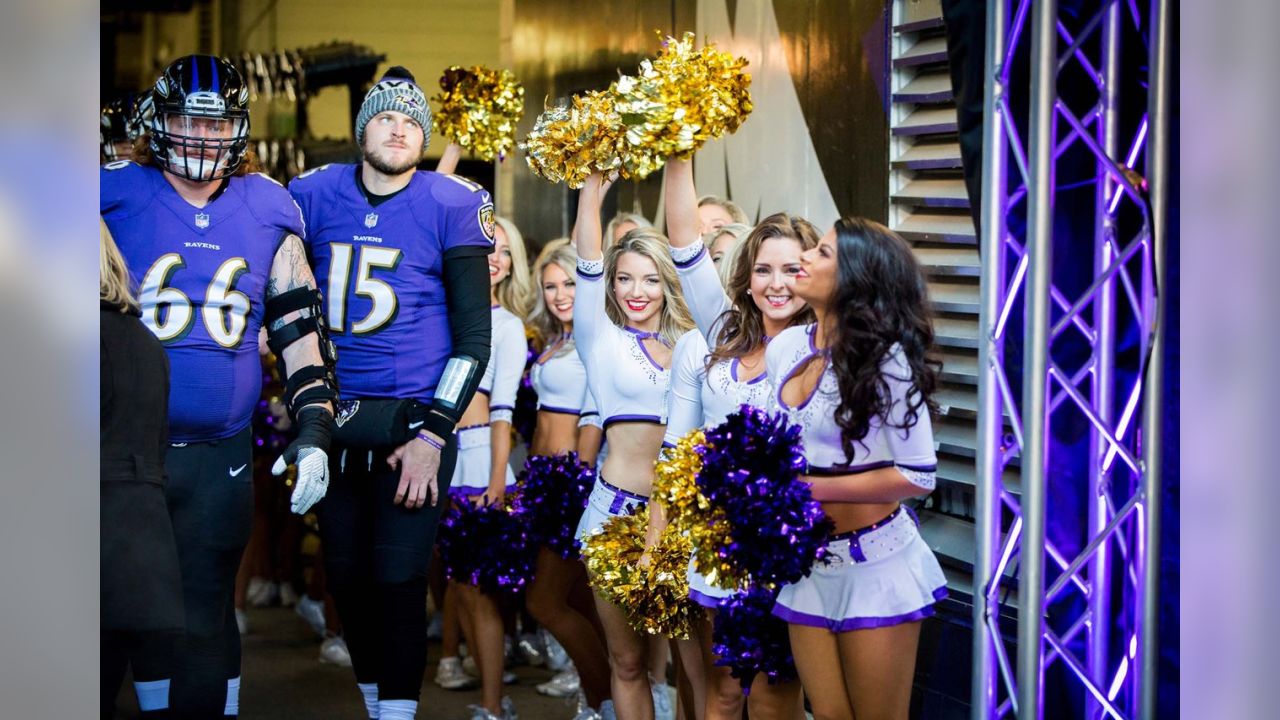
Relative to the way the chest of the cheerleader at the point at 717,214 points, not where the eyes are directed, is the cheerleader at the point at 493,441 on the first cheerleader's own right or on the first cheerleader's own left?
on the first cheerleader's own right

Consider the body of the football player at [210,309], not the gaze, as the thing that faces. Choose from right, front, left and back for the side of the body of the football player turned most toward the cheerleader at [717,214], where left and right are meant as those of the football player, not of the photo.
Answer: left

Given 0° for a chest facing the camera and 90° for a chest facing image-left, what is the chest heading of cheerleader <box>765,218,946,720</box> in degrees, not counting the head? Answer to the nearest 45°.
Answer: approximately 45°

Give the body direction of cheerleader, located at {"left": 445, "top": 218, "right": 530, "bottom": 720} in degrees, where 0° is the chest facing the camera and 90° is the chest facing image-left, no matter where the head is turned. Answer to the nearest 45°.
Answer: approximately 45°

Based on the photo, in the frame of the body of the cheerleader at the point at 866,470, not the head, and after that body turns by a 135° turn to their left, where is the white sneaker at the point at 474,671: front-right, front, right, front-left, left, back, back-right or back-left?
back-left

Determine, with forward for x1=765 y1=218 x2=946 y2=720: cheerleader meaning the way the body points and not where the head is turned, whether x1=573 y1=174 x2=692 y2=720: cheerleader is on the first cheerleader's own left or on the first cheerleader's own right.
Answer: on the first cheerleader's own right
